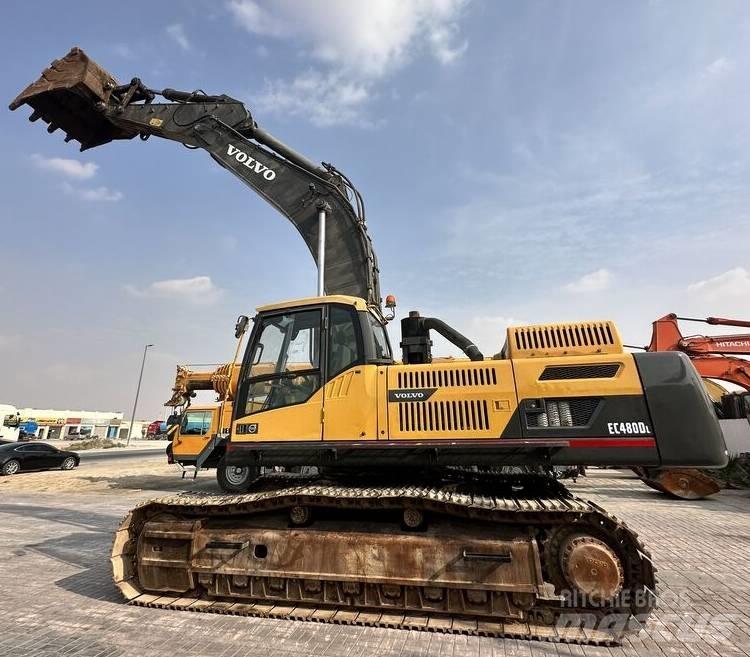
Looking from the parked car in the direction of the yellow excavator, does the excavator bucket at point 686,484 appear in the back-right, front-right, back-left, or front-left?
front-left

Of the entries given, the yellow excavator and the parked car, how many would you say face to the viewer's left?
1

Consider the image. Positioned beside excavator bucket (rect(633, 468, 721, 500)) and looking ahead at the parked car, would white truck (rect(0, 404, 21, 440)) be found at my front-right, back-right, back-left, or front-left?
front-right

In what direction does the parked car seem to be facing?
to the viewer's right

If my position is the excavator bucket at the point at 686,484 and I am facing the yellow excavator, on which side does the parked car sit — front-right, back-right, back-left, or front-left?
front-right

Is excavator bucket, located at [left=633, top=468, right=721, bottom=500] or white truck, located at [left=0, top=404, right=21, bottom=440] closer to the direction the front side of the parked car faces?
the excavator bucket

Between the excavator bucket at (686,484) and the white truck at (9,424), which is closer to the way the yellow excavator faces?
the white truck

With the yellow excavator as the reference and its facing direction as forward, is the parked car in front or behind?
in front

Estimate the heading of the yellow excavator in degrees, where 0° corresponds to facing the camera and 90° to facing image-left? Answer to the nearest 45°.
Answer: approximately 90°

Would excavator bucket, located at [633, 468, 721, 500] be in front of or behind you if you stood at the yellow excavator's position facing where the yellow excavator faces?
behind

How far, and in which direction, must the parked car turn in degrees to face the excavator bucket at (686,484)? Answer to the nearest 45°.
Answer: approximately 45° to its right

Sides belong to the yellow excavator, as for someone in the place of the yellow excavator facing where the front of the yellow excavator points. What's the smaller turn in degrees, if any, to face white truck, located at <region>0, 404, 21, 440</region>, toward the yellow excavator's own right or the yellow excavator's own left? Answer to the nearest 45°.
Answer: approximately 45° to the yellow excavator's own right
